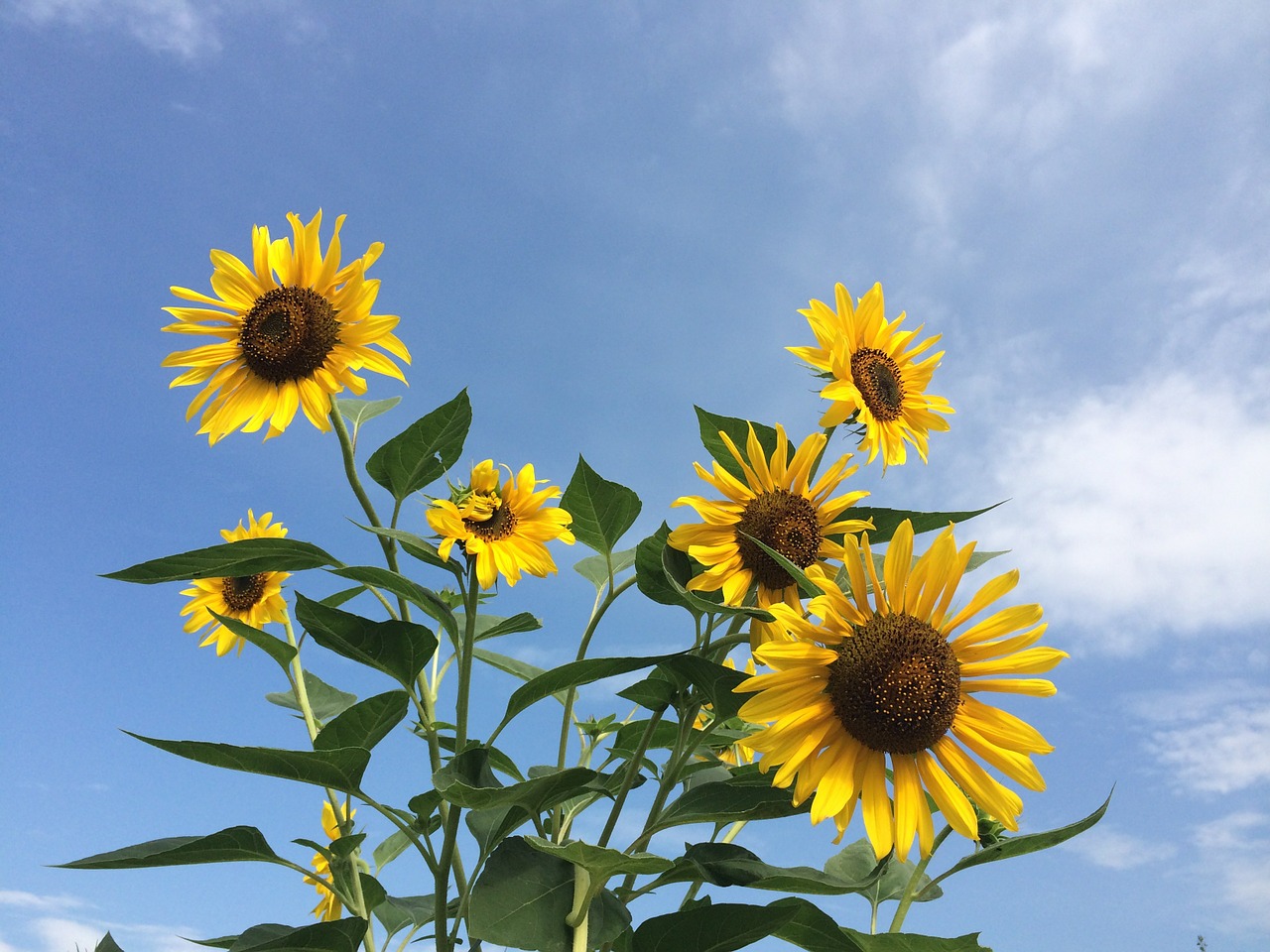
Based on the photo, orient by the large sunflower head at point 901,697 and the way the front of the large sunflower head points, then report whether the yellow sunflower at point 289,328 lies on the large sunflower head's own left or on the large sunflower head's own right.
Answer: on the large sunflower head's own right

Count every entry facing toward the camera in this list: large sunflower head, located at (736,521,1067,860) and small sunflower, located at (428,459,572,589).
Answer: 2

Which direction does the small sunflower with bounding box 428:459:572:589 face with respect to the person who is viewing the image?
facing the viewer

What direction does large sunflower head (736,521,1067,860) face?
toward the camera

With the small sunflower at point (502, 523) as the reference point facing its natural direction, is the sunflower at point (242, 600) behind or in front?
behind

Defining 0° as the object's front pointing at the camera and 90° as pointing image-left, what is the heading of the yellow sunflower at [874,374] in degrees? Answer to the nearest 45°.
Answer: approximately 315°
